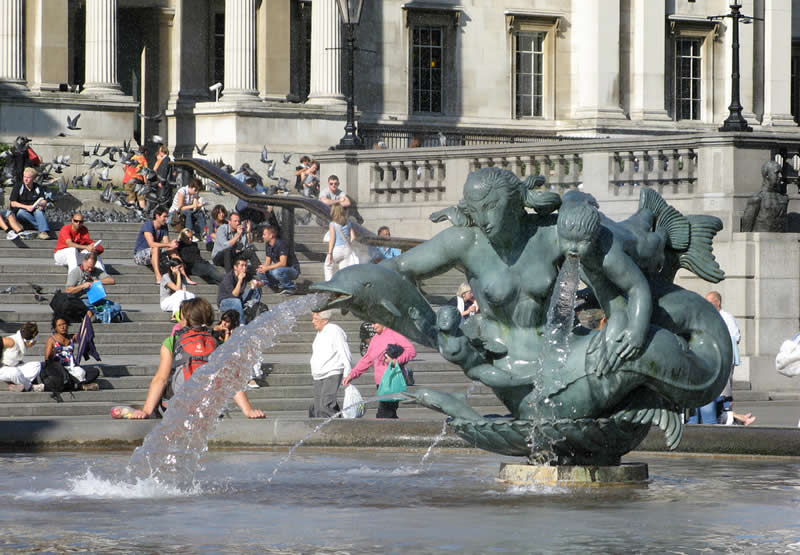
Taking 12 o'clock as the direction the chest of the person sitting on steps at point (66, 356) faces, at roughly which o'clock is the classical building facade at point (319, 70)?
The classical building facade is roughly at 8 o'clock from the person sitting on steps.

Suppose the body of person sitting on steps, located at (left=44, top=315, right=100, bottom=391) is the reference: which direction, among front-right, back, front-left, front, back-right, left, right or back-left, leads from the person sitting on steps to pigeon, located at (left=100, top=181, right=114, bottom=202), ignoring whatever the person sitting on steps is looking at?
back-left

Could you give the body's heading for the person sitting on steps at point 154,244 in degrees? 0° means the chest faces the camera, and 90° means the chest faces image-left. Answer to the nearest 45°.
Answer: approximately 315°

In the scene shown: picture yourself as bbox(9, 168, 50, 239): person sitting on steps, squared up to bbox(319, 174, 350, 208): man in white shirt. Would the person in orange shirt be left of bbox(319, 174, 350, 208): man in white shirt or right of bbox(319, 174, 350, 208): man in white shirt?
left

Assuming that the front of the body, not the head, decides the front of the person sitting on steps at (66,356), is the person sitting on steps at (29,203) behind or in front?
behind

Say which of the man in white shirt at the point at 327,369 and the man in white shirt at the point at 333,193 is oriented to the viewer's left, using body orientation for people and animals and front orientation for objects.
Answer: the man in white shirt at the point at 327,369

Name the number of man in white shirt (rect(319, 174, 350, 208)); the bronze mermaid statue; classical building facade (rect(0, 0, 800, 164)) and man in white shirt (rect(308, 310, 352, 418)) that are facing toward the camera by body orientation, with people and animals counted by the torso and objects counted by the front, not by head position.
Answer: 3

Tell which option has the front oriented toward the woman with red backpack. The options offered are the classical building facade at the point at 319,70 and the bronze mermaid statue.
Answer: the classical building facade

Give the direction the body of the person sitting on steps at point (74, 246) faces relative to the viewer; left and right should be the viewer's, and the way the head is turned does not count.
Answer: facing the viewer and to the right of the viewer
